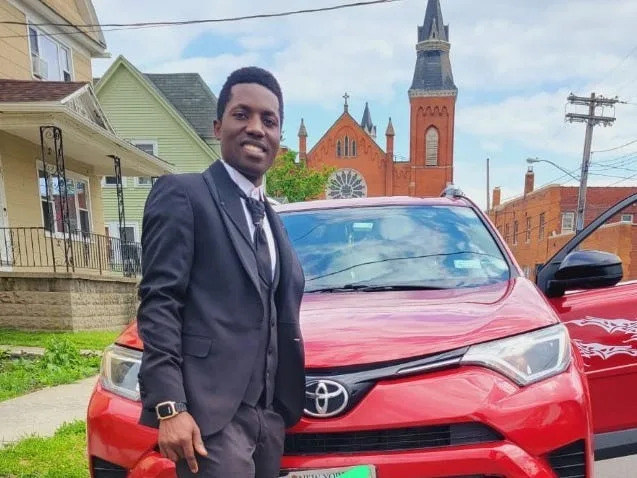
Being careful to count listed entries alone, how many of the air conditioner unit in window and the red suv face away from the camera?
0

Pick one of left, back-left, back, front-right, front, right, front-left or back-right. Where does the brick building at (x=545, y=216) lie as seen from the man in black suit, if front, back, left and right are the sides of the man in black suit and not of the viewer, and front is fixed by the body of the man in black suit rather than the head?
left

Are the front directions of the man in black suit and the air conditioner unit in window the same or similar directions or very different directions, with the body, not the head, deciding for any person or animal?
same or similar directions

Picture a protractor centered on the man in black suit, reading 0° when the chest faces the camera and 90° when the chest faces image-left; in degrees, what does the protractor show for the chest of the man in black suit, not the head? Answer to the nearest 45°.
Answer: approximately 315°

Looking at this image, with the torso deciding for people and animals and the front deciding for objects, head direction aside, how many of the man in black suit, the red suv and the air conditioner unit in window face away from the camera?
0

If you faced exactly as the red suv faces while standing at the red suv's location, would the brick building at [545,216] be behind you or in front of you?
behind

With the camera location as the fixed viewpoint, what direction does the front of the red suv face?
facing the viewer

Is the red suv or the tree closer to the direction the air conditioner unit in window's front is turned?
the red suv

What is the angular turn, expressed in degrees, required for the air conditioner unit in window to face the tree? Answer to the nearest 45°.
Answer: approximately 90° to its left

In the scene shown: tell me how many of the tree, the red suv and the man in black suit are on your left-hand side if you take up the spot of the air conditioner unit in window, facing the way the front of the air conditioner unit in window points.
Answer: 1

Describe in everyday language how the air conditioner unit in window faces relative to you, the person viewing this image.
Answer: facing the viewer and to the right of the viewer

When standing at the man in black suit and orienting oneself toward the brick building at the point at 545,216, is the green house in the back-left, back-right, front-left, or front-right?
front-left

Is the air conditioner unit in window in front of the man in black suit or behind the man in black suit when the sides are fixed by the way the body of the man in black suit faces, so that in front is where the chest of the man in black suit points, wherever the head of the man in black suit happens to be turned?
behind

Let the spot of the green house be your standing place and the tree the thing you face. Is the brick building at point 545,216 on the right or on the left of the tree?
right
